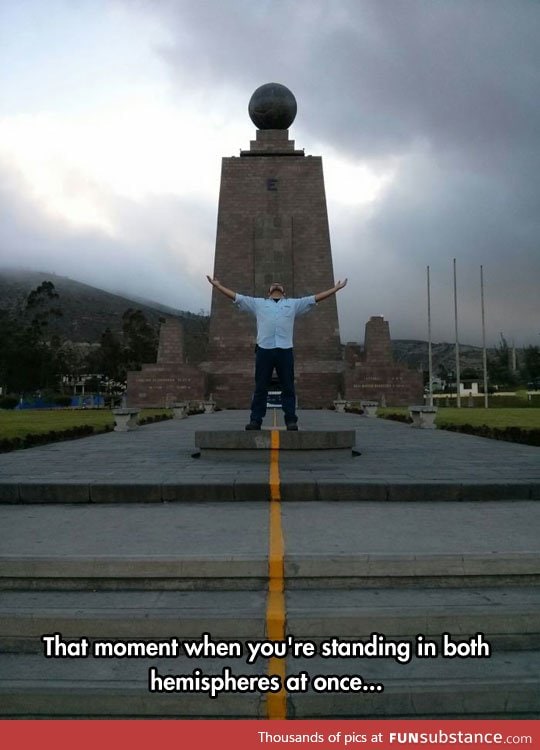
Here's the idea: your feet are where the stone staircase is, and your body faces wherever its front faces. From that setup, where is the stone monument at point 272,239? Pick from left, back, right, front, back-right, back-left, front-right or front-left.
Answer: back

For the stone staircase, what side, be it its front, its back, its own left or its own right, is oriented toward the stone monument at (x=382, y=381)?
back

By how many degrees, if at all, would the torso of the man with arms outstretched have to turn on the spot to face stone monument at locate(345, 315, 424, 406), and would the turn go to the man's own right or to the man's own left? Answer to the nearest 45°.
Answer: approximately 180°

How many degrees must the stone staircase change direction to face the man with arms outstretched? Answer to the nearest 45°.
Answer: approximately 180°

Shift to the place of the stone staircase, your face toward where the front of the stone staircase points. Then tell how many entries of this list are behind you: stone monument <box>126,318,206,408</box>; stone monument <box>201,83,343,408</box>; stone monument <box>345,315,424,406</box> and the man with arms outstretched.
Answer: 4

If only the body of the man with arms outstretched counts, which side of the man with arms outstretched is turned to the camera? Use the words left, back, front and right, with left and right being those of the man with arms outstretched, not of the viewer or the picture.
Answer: front

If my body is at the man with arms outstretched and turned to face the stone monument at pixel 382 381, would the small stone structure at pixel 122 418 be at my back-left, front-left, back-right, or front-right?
front-left

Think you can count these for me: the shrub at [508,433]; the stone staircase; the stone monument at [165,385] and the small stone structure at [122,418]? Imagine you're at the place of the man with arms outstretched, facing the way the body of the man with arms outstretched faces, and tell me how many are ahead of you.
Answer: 1

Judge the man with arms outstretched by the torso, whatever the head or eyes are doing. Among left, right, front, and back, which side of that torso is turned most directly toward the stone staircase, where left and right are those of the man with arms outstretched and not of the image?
front

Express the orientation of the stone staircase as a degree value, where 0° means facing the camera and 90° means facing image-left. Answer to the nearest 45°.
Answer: approximately 0°

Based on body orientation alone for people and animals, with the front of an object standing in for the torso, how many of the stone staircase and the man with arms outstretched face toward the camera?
2
